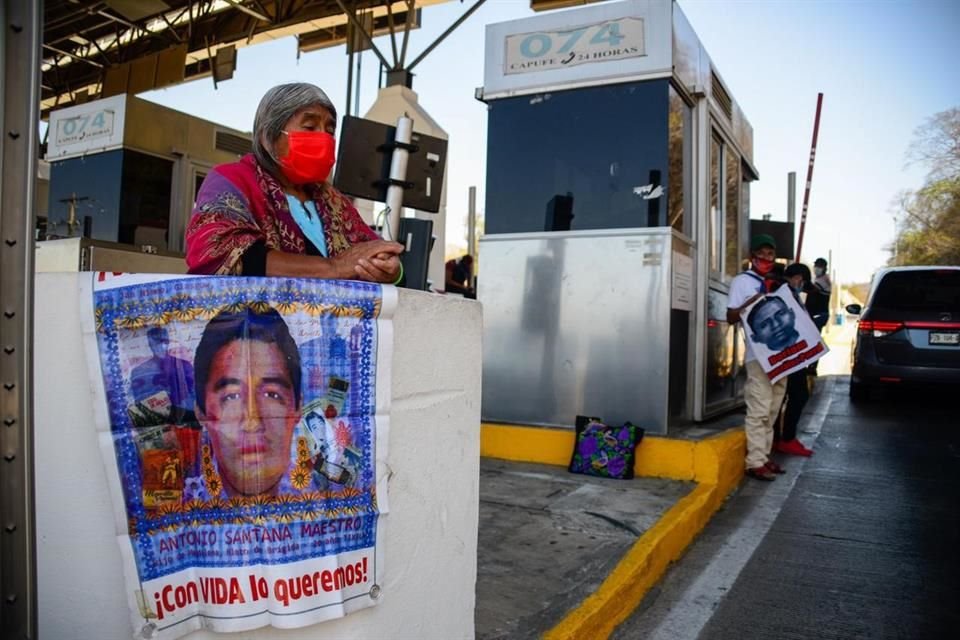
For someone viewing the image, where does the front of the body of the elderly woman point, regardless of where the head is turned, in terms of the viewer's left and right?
facing the viewer and to the right of the viewer

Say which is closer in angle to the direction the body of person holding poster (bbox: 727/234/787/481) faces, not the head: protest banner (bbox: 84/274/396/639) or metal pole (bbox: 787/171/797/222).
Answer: the protest banner

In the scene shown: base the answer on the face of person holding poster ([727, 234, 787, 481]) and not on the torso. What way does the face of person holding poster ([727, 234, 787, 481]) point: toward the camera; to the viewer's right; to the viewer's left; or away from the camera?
toward the camera

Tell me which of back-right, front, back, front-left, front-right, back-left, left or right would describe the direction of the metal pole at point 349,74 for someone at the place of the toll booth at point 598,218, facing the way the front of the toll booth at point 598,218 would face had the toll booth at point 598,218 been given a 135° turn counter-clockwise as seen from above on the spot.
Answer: left

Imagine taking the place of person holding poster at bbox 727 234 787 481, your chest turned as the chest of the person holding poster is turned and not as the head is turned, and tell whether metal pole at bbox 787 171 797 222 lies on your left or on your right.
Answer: on your left

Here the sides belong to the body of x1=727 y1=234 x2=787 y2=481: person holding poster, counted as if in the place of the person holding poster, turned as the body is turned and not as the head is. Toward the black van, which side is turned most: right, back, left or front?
left

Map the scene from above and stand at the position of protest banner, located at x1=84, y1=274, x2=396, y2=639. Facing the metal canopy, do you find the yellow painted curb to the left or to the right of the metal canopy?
right

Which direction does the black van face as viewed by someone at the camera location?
facing away from the viewer

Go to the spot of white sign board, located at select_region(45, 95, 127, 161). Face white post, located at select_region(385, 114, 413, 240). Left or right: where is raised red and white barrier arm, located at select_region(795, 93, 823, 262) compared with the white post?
left

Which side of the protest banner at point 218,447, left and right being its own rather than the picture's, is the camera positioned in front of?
front
